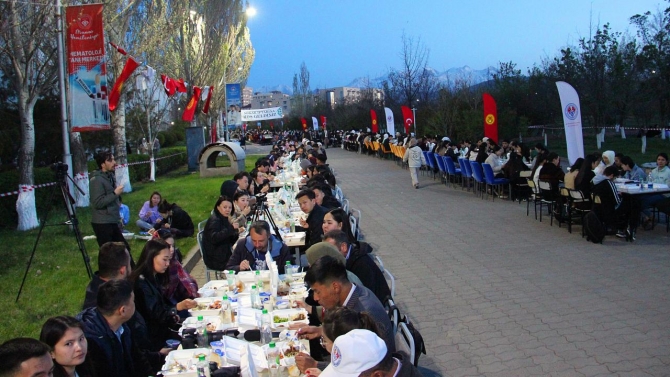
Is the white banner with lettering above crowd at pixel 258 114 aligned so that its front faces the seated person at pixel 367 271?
yes

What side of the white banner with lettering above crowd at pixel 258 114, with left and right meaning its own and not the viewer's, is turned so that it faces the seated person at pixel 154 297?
front

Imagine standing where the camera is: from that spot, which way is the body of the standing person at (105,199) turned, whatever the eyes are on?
to the viewer's right

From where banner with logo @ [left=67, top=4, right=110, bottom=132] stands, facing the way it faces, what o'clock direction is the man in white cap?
The man in white cap is roughly at 12 o'clock from the banner with logo.

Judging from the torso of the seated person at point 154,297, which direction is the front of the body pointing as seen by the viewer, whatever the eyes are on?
to the viewer's right

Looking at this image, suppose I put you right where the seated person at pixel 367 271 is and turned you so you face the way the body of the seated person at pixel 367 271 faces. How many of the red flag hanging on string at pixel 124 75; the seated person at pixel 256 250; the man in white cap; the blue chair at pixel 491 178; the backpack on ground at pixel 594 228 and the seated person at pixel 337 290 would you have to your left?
2

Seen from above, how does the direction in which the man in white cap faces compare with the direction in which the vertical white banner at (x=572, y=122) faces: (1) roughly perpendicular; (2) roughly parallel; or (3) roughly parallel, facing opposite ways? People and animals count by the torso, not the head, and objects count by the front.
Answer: roughly perpendicular

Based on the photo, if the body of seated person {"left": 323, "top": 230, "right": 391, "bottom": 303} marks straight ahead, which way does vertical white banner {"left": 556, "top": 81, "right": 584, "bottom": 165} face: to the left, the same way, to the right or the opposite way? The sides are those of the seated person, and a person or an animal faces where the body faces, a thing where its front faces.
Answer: to the left

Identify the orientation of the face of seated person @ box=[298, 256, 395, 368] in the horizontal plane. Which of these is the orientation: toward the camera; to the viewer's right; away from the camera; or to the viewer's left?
to the viewer's left

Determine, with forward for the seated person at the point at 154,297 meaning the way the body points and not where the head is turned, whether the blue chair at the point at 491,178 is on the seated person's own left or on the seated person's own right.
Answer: on the seated person's own left

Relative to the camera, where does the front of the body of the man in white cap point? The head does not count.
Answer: to the viewer's left

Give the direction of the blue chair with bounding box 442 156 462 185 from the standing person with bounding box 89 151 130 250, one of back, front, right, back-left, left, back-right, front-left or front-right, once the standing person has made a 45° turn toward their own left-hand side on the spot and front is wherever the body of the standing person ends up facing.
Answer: front
